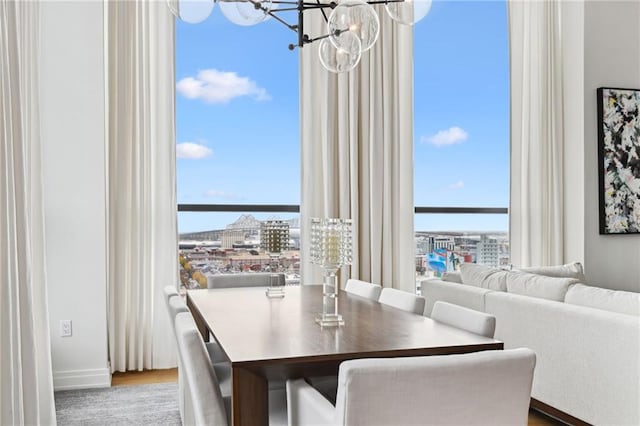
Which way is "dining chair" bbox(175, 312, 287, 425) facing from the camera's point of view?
to the viewer's right

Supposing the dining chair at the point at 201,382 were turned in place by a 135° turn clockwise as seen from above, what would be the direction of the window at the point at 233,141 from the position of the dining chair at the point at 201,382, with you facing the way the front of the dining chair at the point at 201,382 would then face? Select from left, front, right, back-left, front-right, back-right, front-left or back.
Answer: back-right

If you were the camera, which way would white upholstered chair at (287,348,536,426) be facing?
facing away from the viewer and to the left of the viewer

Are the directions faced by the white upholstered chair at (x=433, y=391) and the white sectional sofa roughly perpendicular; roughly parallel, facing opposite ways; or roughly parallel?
roughly perpendicular

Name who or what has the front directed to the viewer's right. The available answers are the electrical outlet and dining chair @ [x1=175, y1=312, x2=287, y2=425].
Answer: the dining chair

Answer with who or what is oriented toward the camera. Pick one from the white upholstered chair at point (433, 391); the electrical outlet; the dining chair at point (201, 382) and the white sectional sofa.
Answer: the electrical outlet
